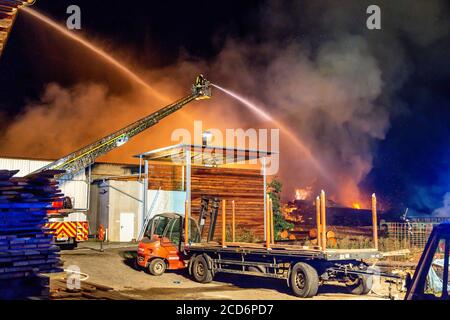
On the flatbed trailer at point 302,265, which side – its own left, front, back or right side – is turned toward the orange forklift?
back

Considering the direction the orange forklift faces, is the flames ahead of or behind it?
ahead

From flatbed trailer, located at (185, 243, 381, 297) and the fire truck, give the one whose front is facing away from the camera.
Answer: the fire truck

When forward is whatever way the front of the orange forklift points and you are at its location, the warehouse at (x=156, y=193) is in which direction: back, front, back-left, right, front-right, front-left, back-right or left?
front-left

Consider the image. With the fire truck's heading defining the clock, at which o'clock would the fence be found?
The fence is roughly at 4 o'clock from the fire truck.

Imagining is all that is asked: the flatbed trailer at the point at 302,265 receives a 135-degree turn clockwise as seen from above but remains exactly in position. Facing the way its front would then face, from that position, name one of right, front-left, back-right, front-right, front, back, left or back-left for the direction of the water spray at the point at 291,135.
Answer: right

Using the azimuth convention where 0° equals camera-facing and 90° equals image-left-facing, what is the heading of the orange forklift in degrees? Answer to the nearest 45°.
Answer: approximately 225°

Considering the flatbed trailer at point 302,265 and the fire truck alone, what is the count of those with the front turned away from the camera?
1

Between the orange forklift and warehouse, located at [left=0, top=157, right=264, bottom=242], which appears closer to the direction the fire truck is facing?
the warehouse

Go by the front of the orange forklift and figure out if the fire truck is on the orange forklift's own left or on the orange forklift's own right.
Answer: on the orange forklift's own left

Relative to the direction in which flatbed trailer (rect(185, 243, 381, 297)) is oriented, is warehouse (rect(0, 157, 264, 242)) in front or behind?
behind

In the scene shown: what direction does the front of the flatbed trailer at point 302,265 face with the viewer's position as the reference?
facing the viewer and to the right of the viewer

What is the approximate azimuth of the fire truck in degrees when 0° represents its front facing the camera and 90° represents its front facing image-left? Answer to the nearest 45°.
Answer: approximately 180°

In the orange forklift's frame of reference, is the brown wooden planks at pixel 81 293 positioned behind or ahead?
behind

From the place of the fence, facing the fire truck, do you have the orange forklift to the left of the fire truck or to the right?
left
